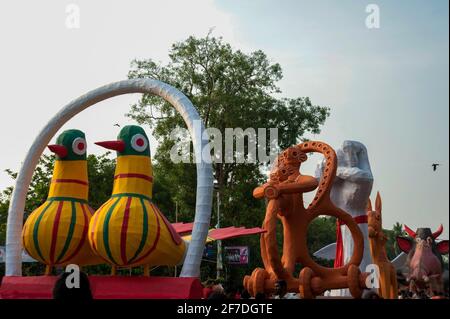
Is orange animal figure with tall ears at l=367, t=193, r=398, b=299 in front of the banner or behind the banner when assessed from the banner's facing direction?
in front

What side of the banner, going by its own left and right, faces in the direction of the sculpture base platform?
front

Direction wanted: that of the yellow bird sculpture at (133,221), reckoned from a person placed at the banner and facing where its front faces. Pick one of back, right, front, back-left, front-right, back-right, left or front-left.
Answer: front

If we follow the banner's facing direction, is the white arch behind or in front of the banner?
in front

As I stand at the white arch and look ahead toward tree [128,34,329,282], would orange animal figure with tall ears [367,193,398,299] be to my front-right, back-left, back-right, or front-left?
front-right

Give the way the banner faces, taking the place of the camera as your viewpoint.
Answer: facing the viewer

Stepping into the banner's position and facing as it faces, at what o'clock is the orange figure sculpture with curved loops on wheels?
The orange figure sculpture with curved loops on wheels is roughly at 12 o'clock from the banner.
